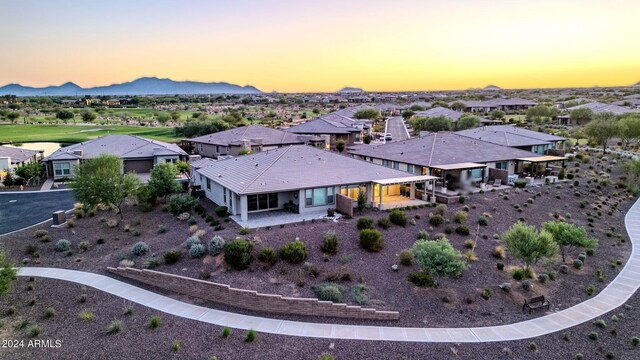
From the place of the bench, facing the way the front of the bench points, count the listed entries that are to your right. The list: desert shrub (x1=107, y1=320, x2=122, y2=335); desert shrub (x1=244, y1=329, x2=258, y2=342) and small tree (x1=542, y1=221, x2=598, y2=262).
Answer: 2

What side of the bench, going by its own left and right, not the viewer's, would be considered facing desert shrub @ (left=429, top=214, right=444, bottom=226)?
back

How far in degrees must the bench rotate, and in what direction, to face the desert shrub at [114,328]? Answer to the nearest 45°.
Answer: approximately 90° to its right

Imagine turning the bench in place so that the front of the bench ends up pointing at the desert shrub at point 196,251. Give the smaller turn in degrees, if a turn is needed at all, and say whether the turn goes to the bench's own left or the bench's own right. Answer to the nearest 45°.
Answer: approximately 135° to the bench's own right

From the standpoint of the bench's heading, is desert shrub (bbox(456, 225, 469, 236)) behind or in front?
behind

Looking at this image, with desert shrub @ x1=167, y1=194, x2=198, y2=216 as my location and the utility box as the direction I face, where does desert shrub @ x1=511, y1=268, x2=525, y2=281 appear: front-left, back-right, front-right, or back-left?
back-left

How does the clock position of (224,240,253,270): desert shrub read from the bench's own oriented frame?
The desert shrub is roughly at 4 o'clock from the bench.

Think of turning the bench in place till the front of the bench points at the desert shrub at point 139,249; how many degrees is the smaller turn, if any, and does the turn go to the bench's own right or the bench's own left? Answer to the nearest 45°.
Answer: approximately 135° to the bench's own right

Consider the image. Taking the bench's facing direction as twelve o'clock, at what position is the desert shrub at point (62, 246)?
The desert shrub is roughly at 4 o'clock from the bench.

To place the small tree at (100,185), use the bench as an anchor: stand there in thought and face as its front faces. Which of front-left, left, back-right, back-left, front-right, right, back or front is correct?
back-right

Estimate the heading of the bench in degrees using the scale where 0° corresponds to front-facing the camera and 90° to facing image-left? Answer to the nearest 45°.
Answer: approximately 315°

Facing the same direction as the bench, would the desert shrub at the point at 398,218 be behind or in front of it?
behind
